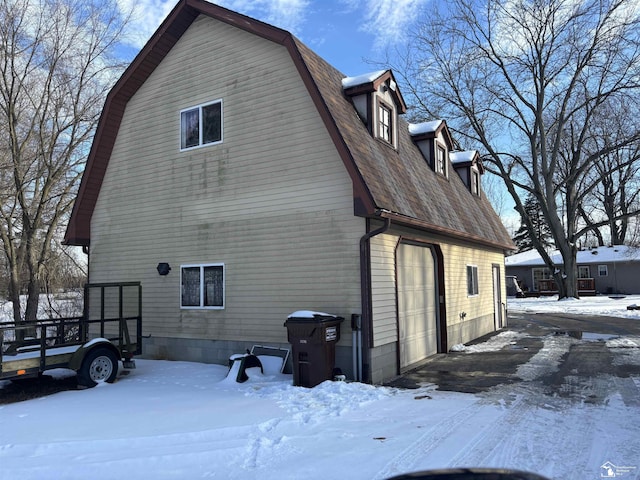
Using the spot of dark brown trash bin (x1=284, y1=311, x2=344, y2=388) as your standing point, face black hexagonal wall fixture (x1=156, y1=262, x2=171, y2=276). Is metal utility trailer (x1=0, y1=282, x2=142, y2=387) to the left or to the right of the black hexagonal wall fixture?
left

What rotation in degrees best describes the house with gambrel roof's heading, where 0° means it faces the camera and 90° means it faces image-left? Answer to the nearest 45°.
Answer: approximately 315°
